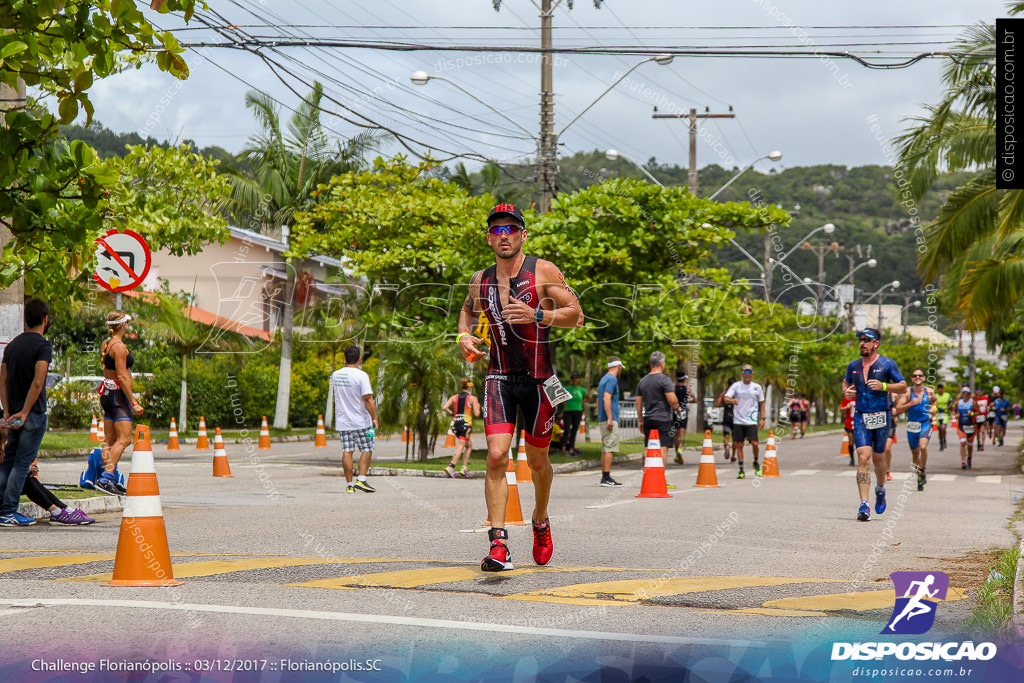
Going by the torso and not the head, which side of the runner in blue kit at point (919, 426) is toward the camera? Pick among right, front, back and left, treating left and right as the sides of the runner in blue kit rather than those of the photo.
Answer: front

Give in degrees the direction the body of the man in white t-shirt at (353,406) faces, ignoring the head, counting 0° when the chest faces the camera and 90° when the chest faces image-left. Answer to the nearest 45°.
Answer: approximately 225°

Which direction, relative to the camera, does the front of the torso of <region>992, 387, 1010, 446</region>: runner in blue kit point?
toward the camera

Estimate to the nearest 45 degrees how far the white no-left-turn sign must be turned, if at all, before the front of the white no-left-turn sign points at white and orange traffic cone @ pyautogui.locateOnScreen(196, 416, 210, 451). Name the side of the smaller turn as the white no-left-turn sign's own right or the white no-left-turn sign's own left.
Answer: approximately 180°

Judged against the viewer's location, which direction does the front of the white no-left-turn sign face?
facing the viewer

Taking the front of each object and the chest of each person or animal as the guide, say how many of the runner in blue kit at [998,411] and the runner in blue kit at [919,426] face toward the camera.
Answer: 2

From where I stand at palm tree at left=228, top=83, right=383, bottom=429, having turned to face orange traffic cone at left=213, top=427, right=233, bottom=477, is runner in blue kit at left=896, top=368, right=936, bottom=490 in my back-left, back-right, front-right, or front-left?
front-left

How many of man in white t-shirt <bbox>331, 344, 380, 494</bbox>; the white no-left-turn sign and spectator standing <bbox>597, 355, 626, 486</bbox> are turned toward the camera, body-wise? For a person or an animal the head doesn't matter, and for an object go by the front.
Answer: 1

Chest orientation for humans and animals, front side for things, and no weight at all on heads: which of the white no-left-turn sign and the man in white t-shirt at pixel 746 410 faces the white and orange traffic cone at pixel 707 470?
the man in white t-shirt

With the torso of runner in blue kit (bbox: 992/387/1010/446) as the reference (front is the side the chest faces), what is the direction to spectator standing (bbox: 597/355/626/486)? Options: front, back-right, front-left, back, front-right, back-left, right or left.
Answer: front

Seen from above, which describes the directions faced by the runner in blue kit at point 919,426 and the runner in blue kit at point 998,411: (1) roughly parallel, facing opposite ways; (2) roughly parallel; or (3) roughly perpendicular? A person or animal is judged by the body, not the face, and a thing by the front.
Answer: roughly parallel

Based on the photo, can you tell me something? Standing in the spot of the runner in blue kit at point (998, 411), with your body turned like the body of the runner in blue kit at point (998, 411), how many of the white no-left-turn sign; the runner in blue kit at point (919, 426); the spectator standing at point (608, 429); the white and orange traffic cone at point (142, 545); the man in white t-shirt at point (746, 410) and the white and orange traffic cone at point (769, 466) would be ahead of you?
6

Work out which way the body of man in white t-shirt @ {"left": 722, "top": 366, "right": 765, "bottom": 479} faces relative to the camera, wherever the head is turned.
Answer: toward the camera

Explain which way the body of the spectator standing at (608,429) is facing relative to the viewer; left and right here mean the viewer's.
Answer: facing to the right of the viewer

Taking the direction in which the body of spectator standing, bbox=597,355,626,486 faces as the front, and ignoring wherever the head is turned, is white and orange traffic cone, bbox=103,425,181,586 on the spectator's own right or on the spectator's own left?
on the spectator's own right

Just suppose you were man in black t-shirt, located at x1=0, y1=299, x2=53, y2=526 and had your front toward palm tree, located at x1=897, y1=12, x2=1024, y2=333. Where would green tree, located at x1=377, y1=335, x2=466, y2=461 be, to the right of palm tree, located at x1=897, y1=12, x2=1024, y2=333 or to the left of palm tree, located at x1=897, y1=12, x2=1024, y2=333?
left
